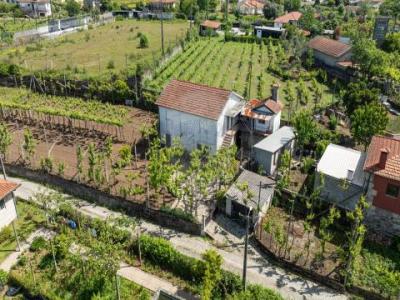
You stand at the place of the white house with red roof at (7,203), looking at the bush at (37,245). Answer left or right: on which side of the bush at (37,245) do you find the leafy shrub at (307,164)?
left

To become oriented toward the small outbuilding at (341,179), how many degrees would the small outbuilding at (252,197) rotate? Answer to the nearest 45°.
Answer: approximately 135° to its left

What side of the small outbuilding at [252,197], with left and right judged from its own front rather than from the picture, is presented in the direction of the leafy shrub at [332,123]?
back

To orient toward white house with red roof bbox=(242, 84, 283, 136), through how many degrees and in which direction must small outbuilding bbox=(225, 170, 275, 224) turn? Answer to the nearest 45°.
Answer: approximately 135° to its right

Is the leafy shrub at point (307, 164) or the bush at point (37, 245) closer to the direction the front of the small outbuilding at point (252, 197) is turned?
the bush

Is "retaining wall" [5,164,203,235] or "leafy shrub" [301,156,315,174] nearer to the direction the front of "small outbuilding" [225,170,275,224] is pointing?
the retaining wall

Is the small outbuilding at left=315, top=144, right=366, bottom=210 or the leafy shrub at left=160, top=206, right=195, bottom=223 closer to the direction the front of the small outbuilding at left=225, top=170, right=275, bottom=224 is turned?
the leafy shrub

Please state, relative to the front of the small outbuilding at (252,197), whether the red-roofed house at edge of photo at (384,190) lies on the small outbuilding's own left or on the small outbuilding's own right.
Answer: on the small outbuilding's own left

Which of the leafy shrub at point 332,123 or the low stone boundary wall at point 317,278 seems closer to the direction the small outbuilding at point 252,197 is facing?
the low stone boundary wall

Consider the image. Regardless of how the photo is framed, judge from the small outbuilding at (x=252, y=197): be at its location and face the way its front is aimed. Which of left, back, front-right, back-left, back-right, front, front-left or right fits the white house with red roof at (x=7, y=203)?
front-right

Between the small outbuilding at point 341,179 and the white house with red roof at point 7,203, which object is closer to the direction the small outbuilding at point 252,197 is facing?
the white house with red roof

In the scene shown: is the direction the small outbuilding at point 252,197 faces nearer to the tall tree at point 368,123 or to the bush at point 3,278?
the bush

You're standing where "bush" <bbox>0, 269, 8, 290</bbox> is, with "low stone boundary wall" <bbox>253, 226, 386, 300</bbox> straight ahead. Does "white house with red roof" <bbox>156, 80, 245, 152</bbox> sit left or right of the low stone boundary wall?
left

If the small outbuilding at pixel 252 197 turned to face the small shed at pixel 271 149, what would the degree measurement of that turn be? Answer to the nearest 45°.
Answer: approximately 135° to its right

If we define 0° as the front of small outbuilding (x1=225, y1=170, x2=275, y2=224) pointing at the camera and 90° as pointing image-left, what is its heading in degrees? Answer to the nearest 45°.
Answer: approximately 45°

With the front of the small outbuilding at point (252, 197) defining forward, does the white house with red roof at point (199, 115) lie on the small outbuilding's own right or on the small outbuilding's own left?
on the small outbuilding's own right
